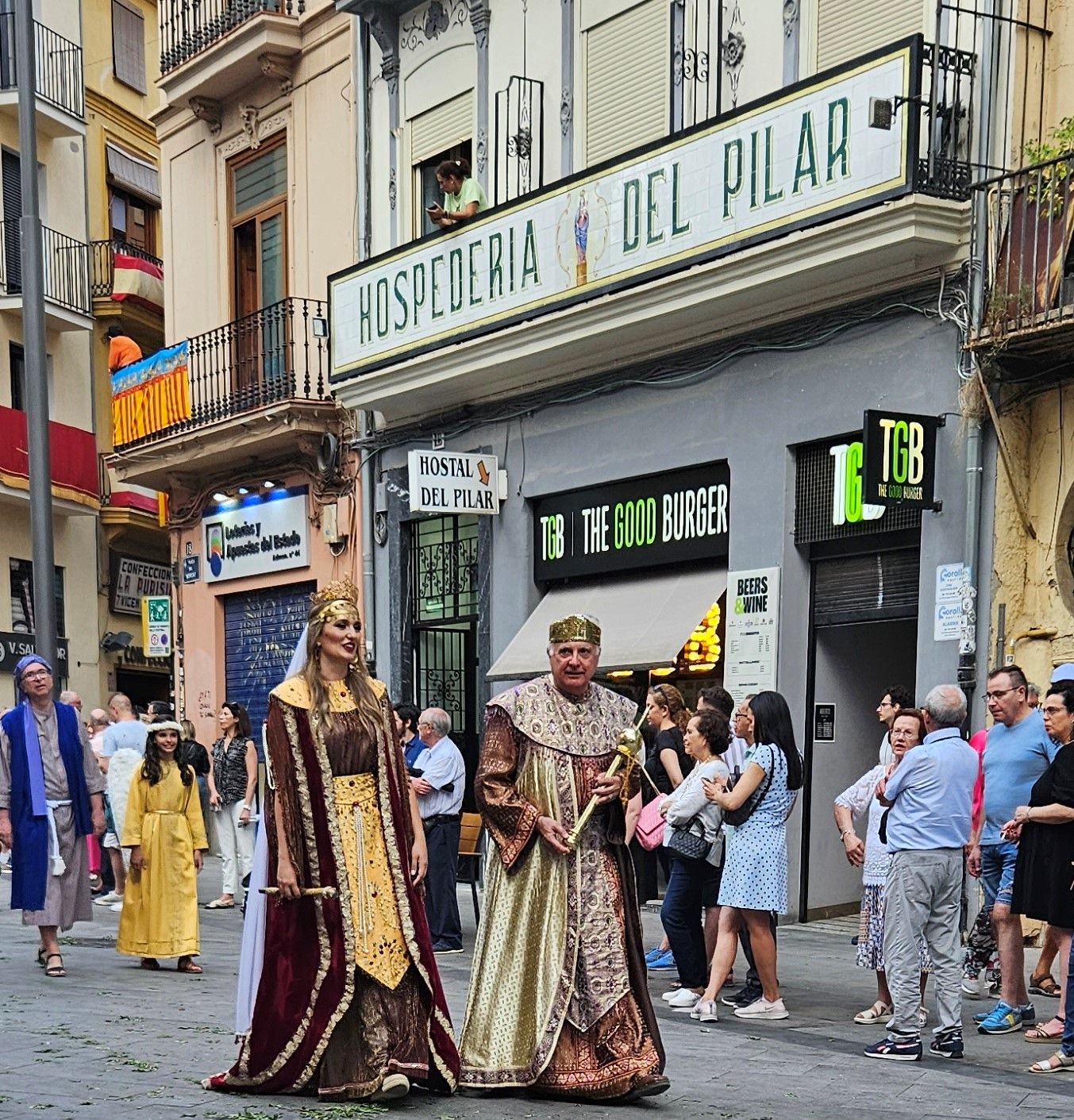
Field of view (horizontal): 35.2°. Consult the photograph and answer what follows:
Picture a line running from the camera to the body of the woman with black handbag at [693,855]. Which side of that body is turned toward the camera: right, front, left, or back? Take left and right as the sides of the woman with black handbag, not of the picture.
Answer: left

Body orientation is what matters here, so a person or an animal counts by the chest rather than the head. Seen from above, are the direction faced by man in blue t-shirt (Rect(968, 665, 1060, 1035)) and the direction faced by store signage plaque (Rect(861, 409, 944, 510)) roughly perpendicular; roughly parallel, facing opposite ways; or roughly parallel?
roughly perpendicular

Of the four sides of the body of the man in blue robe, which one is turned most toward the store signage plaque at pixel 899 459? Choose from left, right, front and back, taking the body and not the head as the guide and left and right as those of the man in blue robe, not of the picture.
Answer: left

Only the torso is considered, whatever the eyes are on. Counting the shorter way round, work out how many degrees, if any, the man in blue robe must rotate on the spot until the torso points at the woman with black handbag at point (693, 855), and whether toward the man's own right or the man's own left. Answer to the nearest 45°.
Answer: approximately 45° to the man's own left

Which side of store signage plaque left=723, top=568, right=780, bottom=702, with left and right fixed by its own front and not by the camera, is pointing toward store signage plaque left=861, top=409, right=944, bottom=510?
left

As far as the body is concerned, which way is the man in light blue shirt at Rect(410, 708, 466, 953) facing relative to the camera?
to the viewer's left

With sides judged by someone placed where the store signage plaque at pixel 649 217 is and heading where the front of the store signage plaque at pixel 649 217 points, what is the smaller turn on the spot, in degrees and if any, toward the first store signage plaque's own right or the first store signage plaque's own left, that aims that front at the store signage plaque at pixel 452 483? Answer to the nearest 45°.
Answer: approximately 90° to the first store signage plaque's own right
